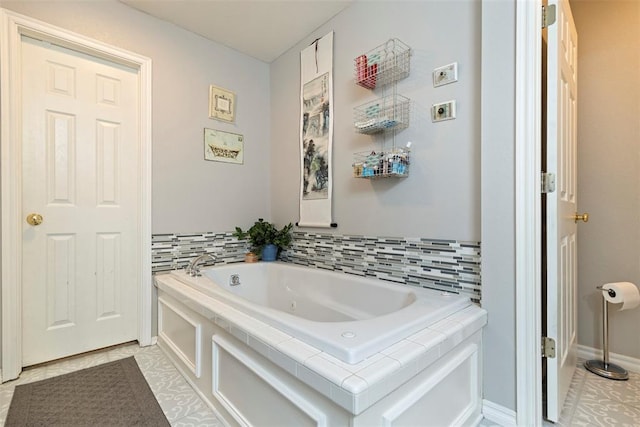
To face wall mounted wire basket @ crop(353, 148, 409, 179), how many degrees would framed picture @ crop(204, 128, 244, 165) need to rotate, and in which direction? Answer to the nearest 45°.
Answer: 0° — it already faces it

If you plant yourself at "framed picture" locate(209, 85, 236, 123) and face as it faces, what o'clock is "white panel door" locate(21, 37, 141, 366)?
The white panel door is roughly at 4 o'clock from the framed picture.

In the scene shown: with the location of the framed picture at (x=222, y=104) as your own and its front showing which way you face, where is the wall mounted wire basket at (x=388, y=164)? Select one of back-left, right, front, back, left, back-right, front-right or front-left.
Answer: front

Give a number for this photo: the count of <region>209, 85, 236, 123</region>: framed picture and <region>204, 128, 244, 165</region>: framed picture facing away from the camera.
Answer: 0

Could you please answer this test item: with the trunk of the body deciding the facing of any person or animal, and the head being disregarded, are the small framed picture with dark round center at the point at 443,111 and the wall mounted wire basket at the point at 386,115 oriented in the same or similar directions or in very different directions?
same or similar directions

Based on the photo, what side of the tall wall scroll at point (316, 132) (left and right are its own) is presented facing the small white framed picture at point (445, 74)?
left

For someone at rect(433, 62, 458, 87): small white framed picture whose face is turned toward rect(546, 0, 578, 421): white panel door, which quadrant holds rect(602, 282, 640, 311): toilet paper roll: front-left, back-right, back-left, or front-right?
front-left

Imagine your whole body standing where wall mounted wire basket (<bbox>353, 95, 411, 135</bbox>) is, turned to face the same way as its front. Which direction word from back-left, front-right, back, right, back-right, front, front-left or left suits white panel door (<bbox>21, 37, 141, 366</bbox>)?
front-right

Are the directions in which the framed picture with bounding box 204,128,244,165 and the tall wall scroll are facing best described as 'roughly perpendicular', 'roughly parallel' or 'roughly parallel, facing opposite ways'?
roughly perpendicular

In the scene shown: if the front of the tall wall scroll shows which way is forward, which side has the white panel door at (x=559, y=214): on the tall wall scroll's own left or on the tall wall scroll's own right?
on the tall wall scroll's own left

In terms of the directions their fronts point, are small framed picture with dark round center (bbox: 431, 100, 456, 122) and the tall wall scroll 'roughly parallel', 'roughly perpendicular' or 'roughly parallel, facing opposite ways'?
roughly parallel

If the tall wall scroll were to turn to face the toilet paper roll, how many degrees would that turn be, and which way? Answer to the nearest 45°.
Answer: approximately 90° to its left

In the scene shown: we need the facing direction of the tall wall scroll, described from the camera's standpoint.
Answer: facing the viewer and to the left of the viewer

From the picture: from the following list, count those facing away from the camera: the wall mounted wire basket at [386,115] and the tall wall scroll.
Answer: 0

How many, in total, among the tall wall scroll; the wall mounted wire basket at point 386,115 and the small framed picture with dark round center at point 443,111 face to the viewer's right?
0
